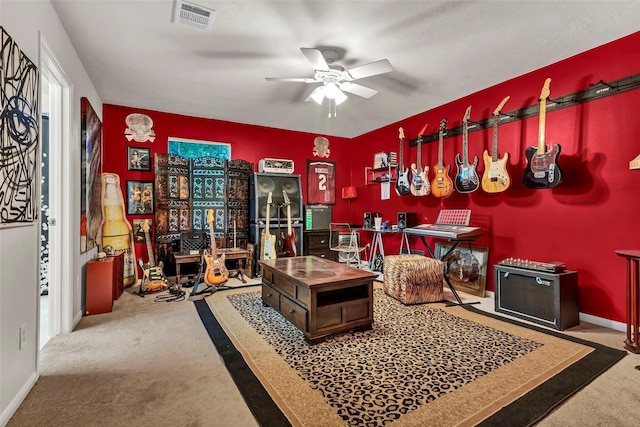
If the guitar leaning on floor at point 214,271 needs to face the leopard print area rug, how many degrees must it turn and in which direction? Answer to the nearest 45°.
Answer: approximately 45° to its left

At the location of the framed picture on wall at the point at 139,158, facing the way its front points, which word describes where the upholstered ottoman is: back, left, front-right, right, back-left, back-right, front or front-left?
front-left

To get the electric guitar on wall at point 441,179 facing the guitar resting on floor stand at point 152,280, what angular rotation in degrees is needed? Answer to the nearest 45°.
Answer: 0° — it already faces it

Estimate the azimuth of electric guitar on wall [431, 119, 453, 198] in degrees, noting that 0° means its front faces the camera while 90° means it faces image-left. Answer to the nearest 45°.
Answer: approximately 45°

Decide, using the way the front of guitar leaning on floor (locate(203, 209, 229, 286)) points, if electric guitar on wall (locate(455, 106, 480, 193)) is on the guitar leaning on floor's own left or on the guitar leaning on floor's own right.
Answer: on the guitar leaning on floor's own left

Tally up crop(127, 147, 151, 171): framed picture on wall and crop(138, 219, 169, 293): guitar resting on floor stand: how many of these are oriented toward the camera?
2

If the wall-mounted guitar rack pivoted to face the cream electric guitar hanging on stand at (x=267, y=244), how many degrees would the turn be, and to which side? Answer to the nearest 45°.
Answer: approximately 45° to its right

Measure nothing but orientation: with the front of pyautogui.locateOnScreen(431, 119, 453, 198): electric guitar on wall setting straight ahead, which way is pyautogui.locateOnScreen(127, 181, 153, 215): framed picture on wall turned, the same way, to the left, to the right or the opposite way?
to the left

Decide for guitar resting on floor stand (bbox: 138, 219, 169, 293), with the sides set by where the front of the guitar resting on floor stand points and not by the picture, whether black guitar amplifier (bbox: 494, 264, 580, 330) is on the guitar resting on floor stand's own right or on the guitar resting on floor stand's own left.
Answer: on the guitar resting on floor stand's own left

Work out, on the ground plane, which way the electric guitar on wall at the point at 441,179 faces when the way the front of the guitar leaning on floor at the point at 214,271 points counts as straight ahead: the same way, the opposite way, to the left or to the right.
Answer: to the right

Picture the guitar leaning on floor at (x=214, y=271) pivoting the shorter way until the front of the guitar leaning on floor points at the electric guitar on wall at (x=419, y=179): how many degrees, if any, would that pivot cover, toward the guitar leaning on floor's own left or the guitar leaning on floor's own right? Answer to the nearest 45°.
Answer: approximately 90° to the guitar leaning on floor's own left
